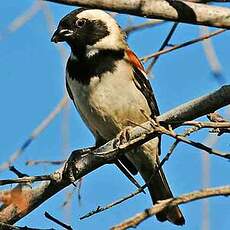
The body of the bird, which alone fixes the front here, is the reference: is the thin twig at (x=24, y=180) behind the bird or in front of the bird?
in front

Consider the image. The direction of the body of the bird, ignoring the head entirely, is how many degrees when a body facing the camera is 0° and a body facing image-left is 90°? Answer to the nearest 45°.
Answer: approximately 45°
